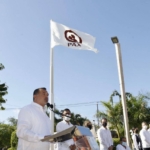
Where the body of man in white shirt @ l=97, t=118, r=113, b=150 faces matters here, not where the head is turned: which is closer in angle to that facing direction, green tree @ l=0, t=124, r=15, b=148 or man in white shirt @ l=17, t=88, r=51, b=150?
the man in white shirt

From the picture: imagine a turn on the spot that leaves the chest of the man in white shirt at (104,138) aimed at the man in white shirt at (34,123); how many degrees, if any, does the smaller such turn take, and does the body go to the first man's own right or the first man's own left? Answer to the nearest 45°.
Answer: approximately 45° to the first man's own right

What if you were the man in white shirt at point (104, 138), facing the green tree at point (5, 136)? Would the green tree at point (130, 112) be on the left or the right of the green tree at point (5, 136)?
right

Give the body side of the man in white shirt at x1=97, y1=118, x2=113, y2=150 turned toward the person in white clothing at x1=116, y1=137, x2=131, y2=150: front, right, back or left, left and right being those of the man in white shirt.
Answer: left

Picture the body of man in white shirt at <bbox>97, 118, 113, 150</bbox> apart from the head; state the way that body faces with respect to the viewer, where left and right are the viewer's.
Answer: facing the viewer and to the right of the viewer

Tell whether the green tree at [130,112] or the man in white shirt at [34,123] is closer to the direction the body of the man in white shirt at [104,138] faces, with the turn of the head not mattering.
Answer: the man in white shirt

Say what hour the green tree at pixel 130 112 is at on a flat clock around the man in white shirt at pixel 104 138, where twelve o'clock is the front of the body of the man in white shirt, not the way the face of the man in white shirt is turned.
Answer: The green tree is roughly at 8 o'clock from the man in white shirt.
